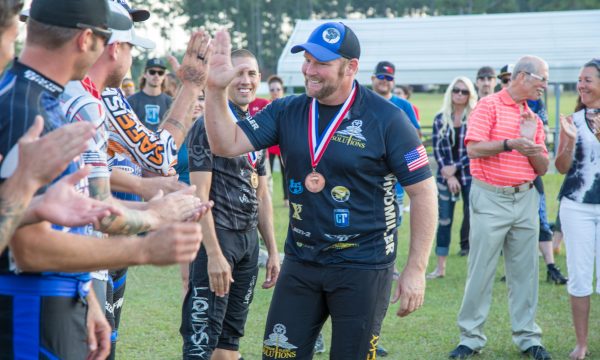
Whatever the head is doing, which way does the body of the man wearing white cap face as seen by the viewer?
to the viewer's right

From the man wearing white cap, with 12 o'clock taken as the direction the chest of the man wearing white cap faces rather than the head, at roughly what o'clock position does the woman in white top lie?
The woman in white top is roughly at 11 o'clock from the man wearing white cap.

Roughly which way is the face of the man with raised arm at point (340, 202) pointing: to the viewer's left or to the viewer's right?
to the viewer's left

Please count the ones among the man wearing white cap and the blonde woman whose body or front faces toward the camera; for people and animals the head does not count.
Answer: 1

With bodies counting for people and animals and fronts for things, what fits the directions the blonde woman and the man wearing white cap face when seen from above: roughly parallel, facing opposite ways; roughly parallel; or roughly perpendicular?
roughly perpendicular

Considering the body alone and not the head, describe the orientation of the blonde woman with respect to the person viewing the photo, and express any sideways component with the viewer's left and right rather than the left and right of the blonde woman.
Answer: facing the viewer

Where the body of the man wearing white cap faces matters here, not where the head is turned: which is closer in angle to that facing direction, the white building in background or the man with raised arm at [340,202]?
the man with raised arm

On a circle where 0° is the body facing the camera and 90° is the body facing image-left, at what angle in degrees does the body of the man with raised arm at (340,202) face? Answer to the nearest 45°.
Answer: approximately 45°

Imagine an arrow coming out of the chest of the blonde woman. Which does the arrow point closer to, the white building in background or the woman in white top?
the woman in white top

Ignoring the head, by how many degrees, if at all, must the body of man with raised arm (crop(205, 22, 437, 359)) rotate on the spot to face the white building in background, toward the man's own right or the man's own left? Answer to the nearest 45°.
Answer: approximately 135° to the man's own right
